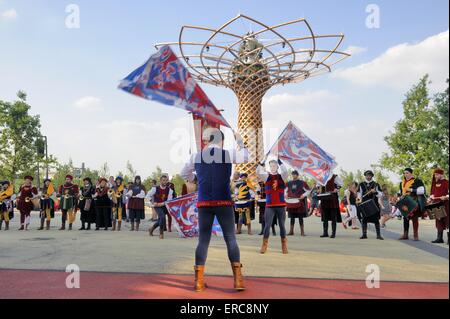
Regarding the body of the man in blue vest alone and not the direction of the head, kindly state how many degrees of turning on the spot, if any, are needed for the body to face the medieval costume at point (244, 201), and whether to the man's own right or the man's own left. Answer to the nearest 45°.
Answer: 0° — they already face it

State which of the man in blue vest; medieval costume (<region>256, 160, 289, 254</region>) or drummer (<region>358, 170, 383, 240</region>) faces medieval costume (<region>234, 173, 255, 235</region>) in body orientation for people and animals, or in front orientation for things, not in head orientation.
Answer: the man in blue vest

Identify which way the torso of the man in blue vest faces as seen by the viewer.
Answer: away from the camera

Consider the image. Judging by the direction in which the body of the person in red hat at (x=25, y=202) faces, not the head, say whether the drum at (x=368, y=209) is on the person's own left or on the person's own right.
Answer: on the person's own left

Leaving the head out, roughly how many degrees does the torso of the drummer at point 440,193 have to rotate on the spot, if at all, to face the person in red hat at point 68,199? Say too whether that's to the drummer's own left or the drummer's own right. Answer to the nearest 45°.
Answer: approximately 45° to the drummer's own right

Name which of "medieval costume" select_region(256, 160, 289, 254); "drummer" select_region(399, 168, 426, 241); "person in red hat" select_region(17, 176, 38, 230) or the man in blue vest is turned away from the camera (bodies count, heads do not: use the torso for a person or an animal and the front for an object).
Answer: the man in blue vest

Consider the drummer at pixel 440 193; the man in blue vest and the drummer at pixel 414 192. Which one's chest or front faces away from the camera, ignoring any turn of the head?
the man in blue vest

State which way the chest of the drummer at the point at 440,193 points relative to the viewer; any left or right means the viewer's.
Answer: facing the viewer and to the left of the viewer

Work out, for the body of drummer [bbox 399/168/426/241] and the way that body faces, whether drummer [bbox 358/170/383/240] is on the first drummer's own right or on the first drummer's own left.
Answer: on the first drummer's own right

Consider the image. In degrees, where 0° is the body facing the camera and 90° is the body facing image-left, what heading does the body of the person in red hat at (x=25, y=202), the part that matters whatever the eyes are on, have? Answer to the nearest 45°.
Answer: approximately 0°
